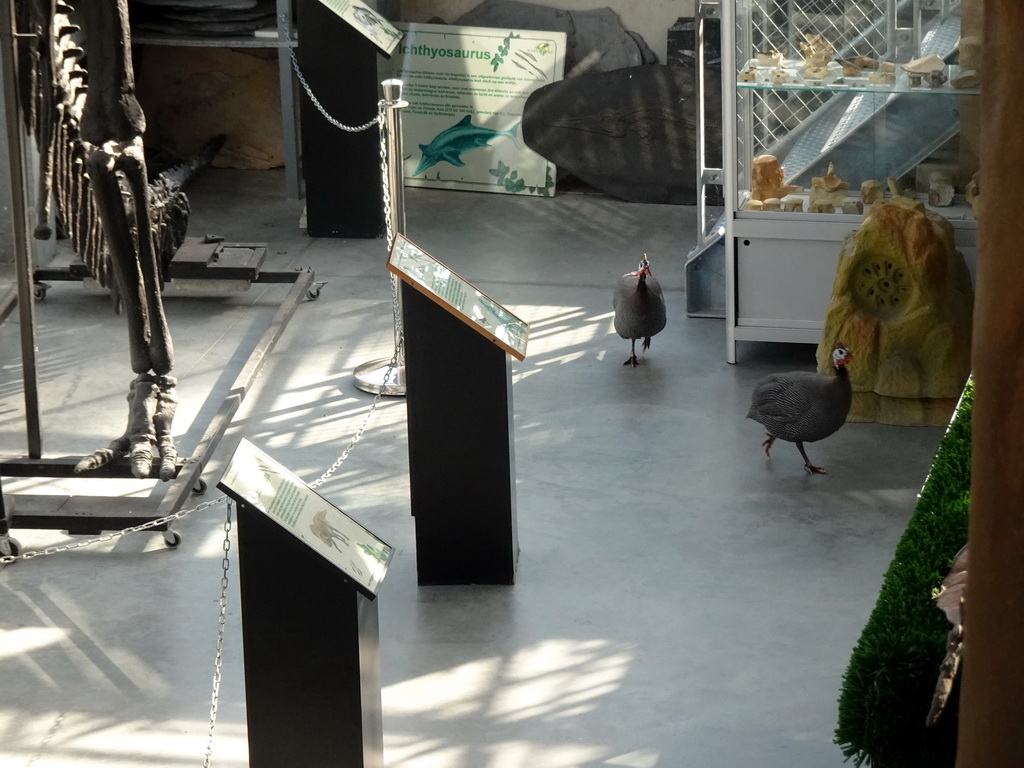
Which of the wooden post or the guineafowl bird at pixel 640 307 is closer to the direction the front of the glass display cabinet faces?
the wooden post

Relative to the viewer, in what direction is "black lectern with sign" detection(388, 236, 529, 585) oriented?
to the viewer's right

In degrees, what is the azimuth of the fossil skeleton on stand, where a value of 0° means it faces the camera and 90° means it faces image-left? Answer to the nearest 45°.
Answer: approximately 45°

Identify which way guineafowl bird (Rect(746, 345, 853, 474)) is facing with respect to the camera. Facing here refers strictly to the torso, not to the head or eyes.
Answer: to the viewer's right

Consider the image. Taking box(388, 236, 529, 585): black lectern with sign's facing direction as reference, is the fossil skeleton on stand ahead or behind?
behind

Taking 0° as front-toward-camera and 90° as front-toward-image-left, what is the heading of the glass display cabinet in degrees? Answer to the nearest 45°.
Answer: approximately 0°

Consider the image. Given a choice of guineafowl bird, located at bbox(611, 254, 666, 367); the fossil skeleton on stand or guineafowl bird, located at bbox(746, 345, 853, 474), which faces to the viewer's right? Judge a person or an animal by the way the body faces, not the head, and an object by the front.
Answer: guineafowl bird, located at bbox(746, 345, 853, 474)

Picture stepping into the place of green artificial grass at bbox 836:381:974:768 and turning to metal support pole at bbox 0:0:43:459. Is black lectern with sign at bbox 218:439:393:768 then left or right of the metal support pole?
left

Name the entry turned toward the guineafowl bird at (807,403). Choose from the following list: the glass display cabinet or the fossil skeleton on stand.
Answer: the glass display cabinet

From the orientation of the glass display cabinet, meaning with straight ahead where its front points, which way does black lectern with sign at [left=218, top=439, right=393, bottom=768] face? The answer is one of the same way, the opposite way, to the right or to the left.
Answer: to the left

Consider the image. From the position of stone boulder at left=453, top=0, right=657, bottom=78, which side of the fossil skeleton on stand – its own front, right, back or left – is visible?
back
